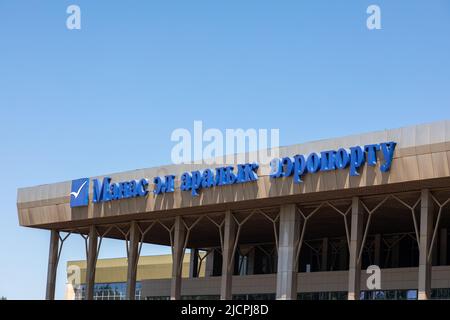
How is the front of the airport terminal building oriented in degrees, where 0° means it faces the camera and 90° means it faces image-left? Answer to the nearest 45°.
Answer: approximately 45°
